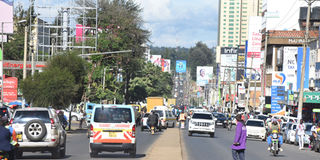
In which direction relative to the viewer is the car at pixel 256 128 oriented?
toward the camera

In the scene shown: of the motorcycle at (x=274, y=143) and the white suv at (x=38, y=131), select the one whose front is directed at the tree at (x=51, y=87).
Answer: the white suv

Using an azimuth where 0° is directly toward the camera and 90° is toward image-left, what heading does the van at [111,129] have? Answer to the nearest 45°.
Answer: approximately 180°

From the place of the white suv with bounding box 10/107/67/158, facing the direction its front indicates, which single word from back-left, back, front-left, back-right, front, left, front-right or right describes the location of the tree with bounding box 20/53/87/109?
front

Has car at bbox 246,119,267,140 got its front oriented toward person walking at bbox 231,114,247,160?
yes

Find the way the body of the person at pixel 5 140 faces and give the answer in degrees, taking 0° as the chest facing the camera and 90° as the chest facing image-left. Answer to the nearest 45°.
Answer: approximately 180°

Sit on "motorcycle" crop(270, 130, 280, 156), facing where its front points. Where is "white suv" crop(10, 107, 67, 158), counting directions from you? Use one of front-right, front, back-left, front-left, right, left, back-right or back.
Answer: front-right

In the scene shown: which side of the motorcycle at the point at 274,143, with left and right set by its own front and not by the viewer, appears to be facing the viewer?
front

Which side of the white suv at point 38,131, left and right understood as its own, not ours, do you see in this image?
back

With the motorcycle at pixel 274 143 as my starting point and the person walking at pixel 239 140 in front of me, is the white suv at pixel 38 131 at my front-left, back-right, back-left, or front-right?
front-right

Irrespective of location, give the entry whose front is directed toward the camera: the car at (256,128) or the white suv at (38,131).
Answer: the car
